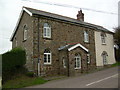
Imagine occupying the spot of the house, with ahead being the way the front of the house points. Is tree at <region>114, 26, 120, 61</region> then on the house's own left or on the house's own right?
on the house's own left

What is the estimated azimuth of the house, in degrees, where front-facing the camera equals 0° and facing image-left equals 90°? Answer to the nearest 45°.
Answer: approximately 315°

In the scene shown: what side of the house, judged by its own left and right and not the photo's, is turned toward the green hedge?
right
